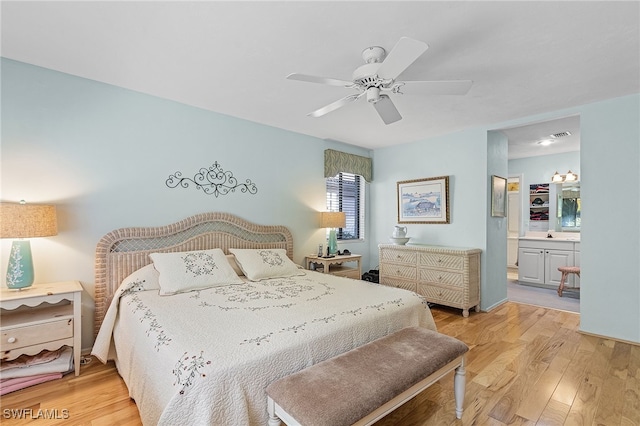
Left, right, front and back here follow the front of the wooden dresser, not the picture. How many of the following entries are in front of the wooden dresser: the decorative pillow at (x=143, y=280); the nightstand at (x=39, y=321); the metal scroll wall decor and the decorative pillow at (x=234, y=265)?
4

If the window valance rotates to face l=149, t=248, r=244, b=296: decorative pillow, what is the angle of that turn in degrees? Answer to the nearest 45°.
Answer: approximately 90° to its right

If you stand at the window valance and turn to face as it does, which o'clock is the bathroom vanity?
The bathroom vanity is roughly at 10 o'clock from the window valance.

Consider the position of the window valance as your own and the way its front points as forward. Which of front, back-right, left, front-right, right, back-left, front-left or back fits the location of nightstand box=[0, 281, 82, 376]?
right

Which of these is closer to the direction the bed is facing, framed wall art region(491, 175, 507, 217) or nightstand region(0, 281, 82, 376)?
the framed wall art

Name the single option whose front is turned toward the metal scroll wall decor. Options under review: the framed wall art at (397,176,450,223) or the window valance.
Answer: the framed wall art

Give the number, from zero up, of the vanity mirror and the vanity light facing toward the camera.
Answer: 2

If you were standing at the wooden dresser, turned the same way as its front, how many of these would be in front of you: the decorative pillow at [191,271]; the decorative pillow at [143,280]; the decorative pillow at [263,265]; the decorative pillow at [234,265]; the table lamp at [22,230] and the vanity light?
5

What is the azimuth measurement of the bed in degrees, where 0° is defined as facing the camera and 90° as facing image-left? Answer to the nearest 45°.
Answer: approximately 315°

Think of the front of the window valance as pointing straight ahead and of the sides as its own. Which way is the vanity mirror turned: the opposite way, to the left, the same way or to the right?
to the right

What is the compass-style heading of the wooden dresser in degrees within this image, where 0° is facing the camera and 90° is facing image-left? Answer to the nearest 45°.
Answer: approximately 45°
